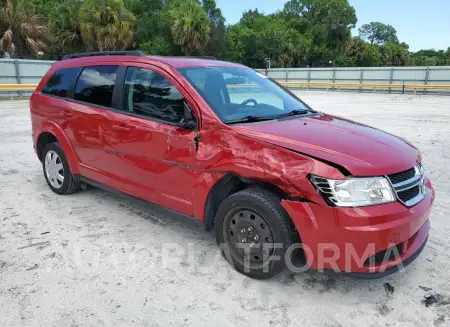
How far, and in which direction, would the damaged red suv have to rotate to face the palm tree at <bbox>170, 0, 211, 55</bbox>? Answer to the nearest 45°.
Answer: approximately 135° to its left

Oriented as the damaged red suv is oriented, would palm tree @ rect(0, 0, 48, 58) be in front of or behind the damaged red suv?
behind

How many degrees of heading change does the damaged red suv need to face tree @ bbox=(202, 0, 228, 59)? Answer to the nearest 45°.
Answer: approximately 135° to its left

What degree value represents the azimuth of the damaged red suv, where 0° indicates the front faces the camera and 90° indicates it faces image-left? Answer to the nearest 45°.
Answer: approximately 315°

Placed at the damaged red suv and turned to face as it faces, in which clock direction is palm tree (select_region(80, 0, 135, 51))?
The palm tree is roughly at 7 o'clock from the damaged red suv.

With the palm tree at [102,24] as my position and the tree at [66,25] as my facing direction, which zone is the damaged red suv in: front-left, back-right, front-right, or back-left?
back-left

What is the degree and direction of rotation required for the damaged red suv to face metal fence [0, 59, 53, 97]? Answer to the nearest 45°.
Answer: approximately 180°

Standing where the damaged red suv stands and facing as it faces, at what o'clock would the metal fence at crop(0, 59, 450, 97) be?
The metal fence is roughly at 8 o'clock from the damaged red suv.

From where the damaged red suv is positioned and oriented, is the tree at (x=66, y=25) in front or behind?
behind
